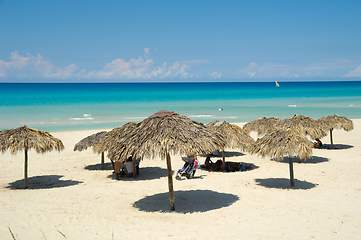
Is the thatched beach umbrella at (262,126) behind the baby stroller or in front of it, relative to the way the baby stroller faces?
behind

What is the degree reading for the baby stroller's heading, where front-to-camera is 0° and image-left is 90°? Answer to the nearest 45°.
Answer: approximately 45°

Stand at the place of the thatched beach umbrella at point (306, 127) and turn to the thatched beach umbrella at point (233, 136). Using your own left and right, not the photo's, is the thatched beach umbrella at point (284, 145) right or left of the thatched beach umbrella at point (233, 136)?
left

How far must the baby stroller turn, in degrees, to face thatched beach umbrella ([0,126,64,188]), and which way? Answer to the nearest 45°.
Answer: approximately 45° to its right

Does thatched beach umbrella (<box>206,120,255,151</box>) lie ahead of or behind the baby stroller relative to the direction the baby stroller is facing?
behind

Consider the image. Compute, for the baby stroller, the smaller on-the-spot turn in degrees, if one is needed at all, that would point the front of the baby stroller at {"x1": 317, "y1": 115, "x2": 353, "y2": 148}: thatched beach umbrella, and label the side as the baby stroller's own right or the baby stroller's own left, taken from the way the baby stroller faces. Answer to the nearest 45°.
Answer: approximately 180°

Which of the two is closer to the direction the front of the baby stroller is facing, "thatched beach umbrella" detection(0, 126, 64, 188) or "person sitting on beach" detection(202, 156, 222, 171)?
the thatched beach umbrella

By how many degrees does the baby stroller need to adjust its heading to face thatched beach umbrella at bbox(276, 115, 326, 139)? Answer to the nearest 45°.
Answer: approximately 180°
